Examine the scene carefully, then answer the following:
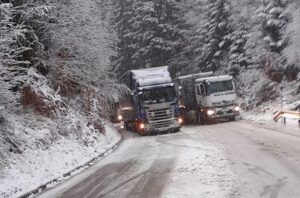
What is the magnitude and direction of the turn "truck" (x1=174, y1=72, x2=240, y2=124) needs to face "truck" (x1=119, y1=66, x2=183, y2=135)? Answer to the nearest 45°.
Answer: approximately 90° to its right

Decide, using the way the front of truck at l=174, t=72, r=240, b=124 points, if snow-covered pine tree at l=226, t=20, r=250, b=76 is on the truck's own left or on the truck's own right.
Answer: on the truck's own left

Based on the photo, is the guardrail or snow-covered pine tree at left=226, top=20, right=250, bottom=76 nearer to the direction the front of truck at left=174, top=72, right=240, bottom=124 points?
the guardrail

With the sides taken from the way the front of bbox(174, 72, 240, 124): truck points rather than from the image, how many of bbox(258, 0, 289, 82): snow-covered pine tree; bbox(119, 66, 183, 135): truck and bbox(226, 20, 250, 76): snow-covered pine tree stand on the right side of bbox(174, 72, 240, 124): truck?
1

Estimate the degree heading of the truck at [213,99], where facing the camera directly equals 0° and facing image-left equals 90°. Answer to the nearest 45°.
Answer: approximately 315°

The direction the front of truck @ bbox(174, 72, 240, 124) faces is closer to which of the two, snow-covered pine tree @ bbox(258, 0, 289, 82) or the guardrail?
the guardrail
